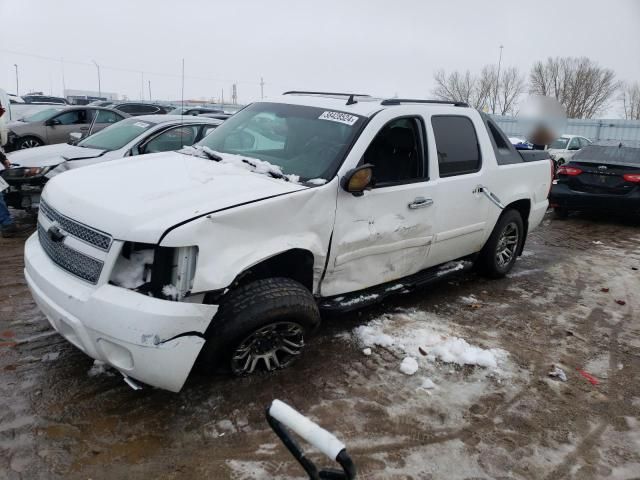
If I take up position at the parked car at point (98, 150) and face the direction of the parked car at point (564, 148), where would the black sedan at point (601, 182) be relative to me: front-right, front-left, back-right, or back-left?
front-right

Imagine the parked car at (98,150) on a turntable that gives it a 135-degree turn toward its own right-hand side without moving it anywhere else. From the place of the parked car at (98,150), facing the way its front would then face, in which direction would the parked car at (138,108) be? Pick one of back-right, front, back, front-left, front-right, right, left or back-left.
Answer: front

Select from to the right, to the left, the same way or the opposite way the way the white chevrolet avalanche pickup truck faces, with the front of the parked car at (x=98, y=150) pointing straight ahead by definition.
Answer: the same way

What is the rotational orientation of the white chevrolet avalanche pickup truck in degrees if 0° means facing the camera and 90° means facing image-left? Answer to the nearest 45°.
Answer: approximately 45°

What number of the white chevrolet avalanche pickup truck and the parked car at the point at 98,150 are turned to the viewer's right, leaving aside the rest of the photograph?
0

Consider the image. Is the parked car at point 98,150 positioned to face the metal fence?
no

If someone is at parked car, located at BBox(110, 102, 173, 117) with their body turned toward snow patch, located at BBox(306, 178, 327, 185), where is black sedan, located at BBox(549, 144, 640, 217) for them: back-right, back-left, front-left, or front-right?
front-left

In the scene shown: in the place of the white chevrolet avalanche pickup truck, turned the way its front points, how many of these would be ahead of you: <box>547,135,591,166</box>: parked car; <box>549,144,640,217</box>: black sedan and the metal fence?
0

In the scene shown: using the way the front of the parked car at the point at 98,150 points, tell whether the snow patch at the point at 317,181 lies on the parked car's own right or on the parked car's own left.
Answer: on the parked car's own left
